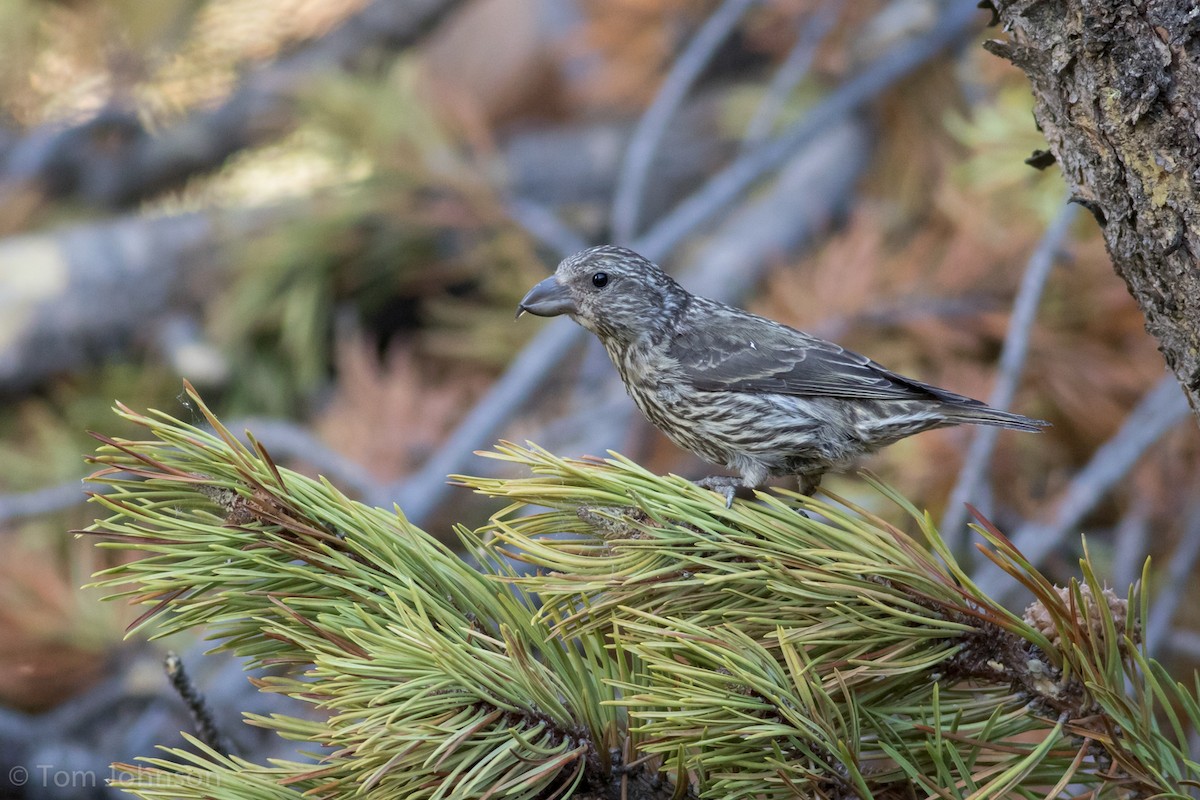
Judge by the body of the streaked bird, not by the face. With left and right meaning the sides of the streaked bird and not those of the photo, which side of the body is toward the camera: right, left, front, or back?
left

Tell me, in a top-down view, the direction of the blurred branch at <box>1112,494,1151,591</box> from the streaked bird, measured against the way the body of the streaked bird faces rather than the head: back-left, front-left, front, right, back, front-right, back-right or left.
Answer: back-right

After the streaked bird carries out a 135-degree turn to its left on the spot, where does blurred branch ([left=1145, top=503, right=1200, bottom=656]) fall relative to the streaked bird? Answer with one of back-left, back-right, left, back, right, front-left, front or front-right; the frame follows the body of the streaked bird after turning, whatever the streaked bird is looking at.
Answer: left

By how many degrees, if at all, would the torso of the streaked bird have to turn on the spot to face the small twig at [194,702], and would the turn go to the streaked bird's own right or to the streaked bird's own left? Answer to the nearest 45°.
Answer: approximately 45° to the streaked bird's own left

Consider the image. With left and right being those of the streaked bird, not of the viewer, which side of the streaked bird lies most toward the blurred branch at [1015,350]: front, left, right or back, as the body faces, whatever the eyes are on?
right
